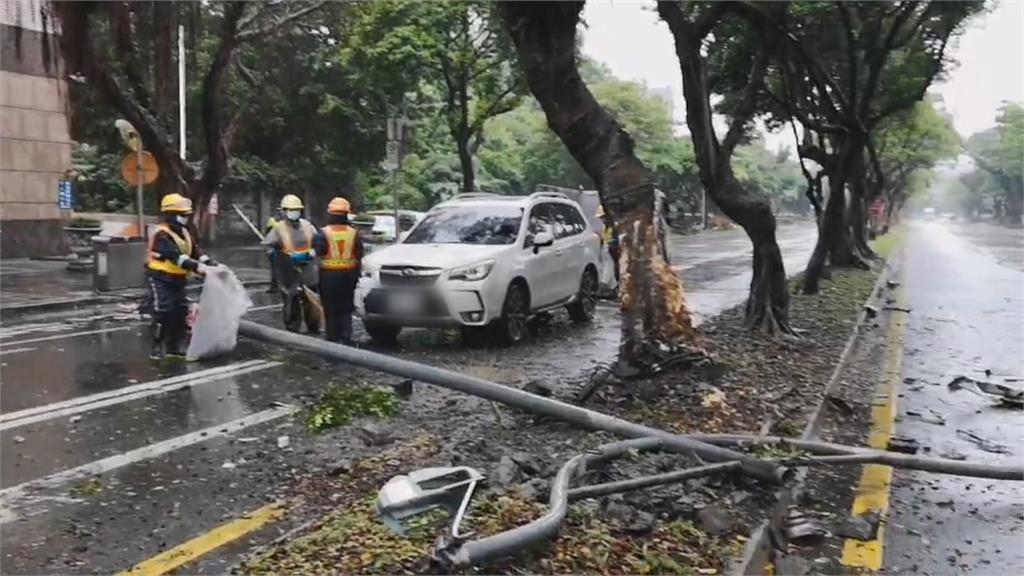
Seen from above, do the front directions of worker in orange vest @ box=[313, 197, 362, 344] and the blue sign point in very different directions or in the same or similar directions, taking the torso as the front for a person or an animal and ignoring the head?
very different directions

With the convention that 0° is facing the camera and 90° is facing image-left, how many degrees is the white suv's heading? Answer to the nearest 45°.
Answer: approximately 45°

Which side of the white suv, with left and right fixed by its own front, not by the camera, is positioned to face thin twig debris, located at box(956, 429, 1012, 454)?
left

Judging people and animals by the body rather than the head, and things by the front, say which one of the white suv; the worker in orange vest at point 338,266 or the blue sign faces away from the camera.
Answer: the worker in orange vest

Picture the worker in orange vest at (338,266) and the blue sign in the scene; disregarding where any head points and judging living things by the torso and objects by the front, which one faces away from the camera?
the worker in orange vest

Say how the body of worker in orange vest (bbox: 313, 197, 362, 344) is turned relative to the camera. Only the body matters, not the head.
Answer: away from the camera
